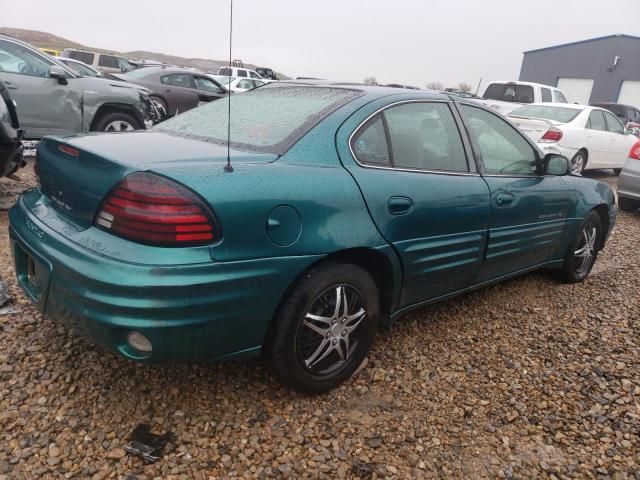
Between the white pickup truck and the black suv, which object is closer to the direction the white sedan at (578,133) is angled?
the white pickup truck

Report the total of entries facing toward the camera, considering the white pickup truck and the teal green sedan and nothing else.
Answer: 0

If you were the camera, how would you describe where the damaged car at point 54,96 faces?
facing to the right of the viewer

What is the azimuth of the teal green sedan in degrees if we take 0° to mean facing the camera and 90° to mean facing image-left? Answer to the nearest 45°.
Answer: approximately 225°

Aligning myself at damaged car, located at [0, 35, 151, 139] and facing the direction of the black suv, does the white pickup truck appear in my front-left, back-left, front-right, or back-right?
back-left

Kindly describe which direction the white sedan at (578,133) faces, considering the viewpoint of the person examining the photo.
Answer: facing away from the viewer and to the right of the viewer

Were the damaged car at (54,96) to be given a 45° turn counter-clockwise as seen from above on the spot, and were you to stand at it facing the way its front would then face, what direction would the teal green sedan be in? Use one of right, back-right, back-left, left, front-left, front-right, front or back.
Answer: back-right

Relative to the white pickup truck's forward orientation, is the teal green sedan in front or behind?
behind

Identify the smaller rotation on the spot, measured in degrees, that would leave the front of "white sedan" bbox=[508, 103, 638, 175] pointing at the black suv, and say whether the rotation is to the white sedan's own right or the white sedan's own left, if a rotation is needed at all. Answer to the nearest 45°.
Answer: approximately 180°

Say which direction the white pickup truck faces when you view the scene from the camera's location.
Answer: facing away from the viewer and to the right of the viewer
